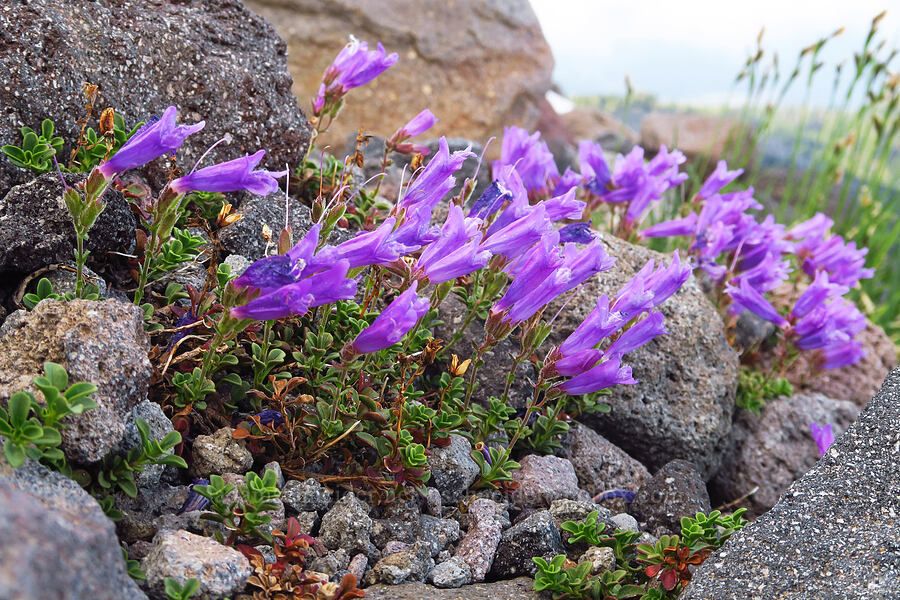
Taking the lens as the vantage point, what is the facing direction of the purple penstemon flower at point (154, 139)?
facing to the right of the viewer

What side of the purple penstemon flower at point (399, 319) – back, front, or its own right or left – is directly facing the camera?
right

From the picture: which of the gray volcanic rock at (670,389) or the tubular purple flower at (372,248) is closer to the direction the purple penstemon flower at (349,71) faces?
the gray volcanic rock

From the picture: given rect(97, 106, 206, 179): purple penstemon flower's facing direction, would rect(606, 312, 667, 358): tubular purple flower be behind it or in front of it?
in front
